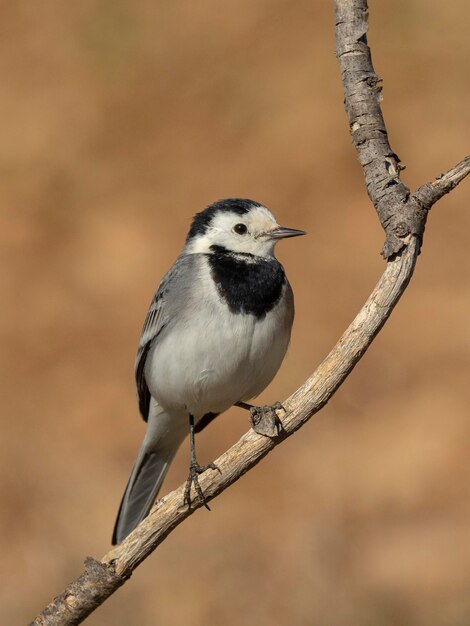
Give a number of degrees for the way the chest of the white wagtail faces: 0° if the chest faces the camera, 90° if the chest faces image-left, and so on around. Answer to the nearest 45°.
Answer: approximately 315°
